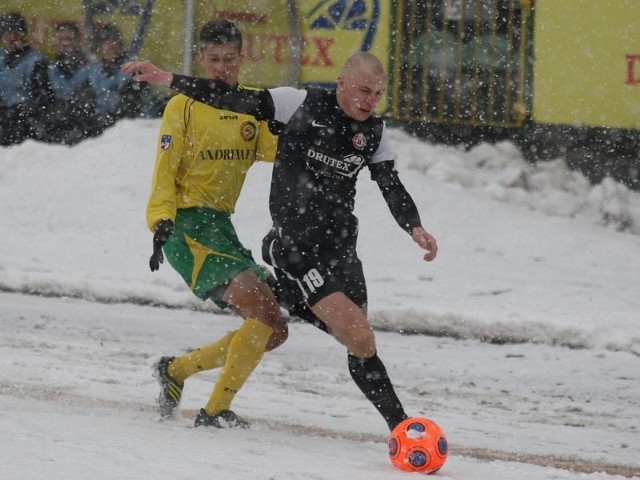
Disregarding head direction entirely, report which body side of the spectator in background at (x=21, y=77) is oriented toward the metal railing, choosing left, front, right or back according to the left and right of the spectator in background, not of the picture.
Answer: left

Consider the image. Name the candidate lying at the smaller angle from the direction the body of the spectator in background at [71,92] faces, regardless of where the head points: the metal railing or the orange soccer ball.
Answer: the orange soccer ball

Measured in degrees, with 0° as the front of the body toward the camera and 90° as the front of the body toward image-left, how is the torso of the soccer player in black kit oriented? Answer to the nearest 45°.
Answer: approximately 315°

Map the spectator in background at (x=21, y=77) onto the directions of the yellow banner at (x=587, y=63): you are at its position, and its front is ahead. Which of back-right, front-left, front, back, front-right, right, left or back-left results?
right

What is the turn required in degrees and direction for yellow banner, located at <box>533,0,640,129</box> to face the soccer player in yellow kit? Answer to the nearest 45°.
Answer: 0° — it already faces them

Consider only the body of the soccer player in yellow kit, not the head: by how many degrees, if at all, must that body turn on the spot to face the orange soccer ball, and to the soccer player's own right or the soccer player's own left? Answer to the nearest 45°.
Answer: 0° — they already face it

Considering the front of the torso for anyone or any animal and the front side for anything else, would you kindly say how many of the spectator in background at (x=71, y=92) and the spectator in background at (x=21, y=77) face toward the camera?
2

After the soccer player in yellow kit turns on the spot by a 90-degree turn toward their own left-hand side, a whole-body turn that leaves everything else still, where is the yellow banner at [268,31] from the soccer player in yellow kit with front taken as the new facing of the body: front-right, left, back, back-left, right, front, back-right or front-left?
front-left

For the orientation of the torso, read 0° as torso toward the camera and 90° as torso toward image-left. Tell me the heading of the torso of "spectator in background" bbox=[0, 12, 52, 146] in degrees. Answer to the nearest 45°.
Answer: approximately 0°
